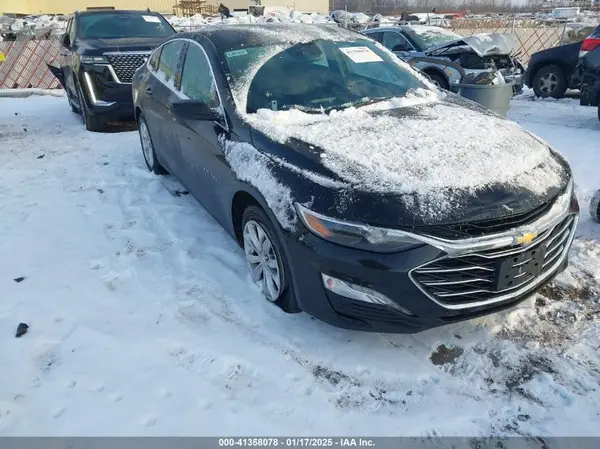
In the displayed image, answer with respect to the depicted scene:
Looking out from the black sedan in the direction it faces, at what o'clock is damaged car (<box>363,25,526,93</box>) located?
The damaged car is roughly at 8 o'clock from the black sedan.

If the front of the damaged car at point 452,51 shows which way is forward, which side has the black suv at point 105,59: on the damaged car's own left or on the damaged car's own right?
on the damaged car's own right

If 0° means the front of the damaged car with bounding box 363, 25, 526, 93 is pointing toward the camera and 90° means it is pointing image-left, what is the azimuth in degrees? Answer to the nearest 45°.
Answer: approximately 315°

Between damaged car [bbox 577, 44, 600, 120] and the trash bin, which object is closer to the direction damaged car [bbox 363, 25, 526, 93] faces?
the damaged car

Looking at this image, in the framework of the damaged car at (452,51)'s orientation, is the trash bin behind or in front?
in front

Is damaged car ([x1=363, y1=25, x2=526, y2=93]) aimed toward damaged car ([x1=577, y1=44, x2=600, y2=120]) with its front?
yes

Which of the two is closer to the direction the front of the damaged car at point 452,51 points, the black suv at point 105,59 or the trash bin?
the trash bin

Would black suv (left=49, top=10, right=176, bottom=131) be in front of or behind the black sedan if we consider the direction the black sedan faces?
behind

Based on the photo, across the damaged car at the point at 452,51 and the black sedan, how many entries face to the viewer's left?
0

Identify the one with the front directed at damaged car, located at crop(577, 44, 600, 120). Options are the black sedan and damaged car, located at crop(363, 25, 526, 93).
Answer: damaged car, located at crop(363, 25, 526, 93)

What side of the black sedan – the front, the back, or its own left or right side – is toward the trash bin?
left

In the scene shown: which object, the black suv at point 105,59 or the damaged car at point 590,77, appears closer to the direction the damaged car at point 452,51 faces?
the damaged car
